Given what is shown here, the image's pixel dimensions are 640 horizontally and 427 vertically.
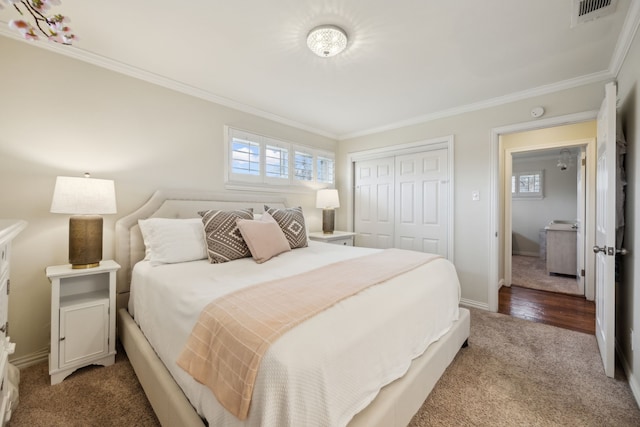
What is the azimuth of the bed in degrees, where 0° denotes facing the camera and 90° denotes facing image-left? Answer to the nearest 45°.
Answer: approximately 315°

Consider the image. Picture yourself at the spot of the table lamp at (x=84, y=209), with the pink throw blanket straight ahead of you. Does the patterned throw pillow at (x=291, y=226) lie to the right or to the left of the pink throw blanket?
left

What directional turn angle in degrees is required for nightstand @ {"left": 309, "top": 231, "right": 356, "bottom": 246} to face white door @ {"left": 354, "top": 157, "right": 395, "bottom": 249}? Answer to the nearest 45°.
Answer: approximately 90° to its left

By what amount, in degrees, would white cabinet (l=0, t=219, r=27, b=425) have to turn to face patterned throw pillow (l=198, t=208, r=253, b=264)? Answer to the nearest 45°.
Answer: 0° — it already faces it

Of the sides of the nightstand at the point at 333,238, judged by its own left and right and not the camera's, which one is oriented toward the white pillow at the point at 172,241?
right

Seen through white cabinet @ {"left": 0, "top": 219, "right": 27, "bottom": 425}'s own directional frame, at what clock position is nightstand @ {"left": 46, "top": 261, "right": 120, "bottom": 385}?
The nightstand is roughly at 10 o'clock from the white cabinet.

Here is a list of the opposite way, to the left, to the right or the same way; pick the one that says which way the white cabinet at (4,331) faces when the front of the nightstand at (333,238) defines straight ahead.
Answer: to the left

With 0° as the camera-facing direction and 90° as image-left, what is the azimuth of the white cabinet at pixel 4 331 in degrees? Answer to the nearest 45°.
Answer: approximately 270°
